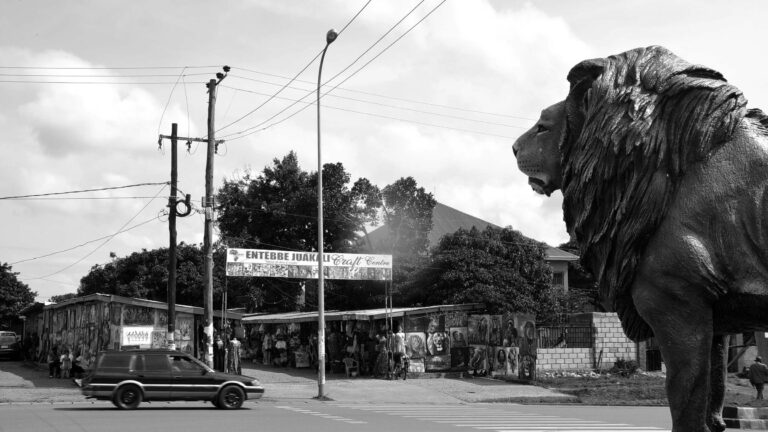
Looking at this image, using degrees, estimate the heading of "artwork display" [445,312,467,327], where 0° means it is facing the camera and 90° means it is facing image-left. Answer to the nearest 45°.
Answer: approximately 0°

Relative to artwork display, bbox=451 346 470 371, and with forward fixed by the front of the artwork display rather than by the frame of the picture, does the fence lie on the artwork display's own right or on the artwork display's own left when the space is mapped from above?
on the artwork display's own left

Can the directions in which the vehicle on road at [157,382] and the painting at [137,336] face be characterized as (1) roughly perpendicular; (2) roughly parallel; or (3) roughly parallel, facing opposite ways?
roughly perpendicular

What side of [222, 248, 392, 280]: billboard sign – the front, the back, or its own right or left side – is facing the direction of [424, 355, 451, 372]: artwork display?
left

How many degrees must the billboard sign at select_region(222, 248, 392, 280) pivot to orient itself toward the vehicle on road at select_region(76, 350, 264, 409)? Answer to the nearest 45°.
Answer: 0° — it already faces it

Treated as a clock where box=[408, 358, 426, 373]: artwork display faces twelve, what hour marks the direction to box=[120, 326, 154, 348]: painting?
The painting is roughly at 3 o'clock from the artwork display.

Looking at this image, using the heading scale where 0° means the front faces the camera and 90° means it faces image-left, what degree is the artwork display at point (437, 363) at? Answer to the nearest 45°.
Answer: approximately 0°
